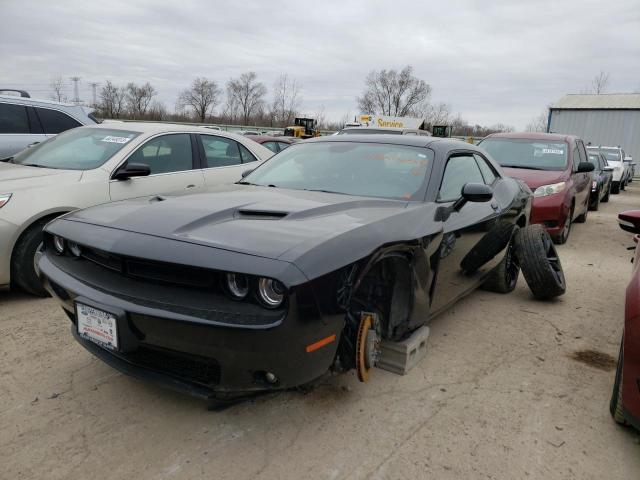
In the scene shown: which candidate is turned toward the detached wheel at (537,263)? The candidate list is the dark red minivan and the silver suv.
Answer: the dark red minivan

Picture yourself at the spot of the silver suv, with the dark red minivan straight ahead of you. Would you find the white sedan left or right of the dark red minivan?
right

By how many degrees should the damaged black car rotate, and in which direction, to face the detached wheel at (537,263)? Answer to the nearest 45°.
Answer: approximately 180°

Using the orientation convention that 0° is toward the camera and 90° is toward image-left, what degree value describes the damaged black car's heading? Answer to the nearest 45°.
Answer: approximately 45°

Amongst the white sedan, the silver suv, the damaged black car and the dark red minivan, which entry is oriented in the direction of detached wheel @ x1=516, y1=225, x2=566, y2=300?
the dark red minivan

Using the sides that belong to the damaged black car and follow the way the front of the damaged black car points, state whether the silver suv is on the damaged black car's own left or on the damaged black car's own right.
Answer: on the damaged black car's own right
